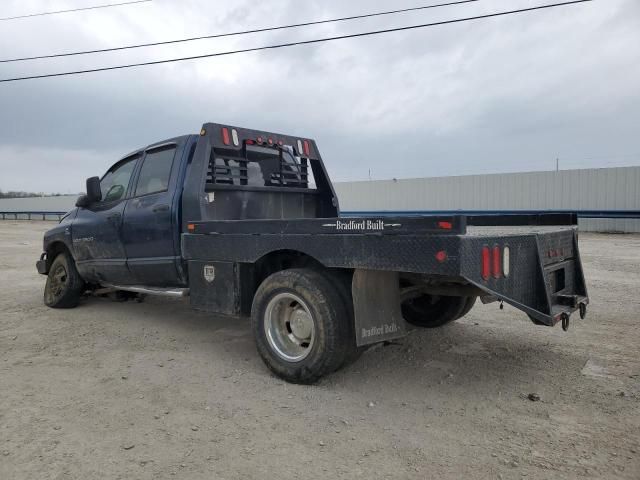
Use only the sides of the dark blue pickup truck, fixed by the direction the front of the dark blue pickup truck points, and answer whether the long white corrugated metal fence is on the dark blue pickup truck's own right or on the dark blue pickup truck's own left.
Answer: on the dark blue pickup truck's own right

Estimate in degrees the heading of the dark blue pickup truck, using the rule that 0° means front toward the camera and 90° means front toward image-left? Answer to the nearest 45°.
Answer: approximately 135°
